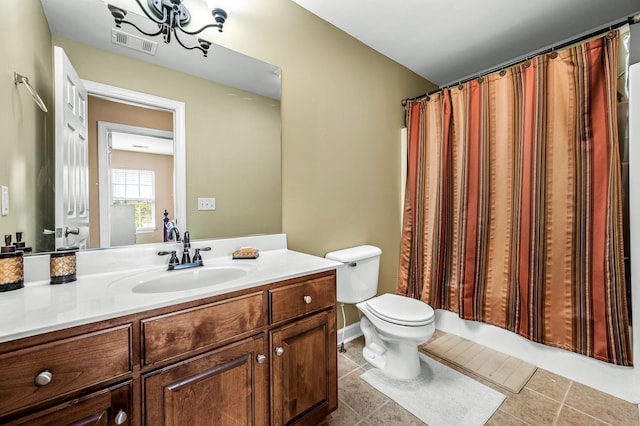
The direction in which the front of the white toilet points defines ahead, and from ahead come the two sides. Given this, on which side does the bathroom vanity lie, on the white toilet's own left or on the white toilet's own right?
on the white toilet's own right

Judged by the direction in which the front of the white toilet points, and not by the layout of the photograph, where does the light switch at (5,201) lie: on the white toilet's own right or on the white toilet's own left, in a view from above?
on the white toilet's own right

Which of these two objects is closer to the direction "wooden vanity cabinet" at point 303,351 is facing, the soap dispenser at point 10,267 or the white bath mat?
the white bath mat

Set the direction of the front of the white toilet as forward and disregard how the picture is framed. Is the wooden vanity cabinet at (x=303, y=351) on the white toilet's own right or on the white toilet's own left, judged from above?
on the white toilet's own right

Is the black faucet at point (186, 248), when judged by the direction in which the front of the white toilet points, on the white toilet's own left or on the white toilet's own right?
on the white toilet's own right

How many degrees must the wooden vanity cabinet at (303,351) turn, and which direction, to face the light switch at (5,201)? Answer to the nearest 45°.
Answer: approximately 135° to its right

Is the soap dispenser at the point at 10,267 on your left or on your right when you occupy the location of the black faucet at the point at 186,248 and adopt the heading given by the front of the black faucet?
on your right

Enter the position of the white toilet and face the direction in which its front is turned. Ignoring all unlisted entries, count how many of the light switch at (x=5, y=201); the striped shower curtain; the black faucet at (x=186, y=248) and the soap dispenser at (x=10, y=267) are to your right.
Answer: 3
